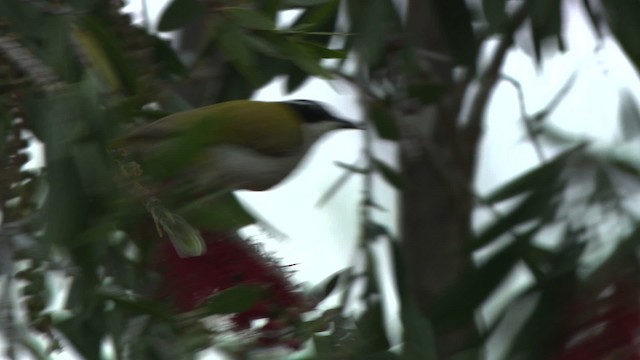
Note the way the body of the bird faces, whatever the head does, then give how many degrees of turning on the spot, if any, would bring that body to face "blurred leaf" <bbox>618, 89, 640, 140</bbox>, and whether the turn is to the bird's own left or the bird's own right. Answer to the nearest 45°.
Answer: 0° — it already faces it

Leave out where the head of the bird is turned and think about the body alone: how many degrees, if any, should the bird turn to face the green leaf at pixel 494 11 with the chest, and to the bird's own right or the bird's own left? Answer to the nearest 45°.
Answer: approximately 45° to the bird's own left

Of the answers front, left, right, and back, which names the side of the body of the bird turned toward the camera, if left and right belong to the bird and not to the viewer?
right
